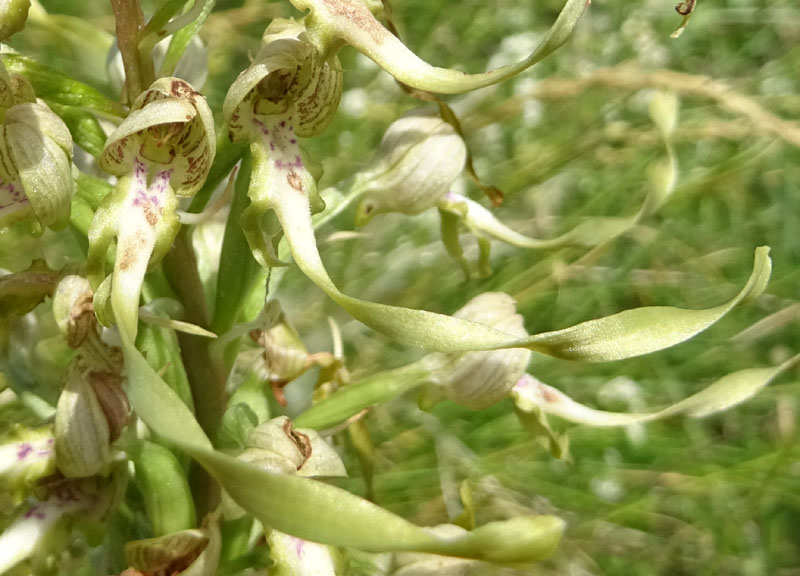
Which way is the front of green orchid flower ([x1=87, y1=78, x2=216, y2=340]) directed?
toward the camera
